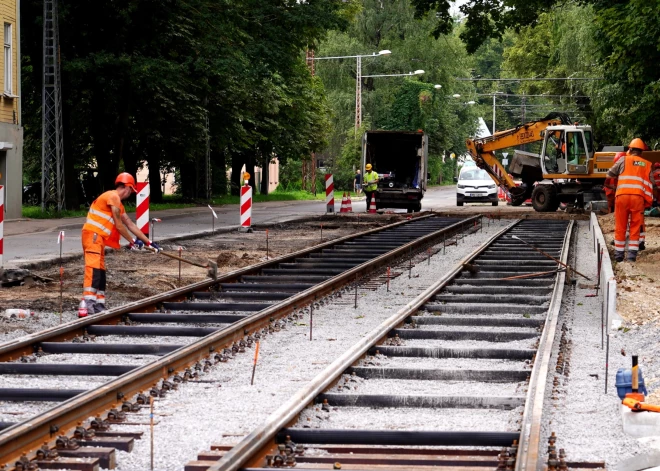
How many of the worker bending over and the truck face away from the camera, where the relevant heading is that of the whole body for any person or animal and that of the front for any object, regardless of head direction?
1

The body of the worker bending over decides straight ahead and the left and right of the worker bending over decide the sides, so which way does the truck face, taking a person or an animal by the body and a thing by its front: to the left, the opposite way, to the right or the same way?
to the left

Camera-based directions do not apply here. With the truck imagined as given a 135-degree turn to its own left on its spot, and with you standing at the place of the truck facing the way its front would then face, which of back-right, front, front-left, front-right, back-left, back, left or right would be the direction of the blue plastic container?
front-left

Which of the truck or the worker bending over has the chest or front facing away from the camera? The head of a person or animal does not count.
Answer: the truck

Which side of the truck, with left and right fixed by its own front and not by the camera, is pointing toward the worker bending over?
back

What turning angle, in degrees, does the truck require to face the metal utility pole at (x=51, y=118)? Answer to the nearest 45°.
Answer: approximately 135° to its left

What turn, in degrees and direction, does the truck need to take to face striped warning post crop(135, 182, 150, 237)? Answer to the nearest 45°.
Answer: approximately 180°

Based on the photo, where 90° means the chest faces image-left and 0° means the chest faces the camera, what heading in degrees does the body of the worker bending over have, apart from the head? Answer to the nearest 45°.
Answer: approximately 270°

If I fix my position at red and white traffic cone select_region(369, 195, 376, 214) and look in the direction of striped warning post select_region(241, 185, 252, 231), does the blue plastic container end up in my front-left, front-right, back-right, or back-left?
front-left

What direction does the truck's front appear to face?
away from the camera

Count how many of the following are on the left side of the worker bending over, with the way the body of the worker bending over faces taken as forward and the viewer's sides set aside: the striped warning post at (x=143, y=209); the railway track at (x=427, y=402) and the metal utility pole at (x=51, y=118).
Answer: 2

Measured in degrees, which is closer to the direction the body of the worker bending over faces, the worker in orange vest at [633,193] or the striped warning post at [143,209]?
the worker in orange vest

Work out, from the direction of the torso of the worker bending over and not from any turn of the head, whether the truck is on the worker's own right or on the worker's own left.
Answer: on the worker's own left

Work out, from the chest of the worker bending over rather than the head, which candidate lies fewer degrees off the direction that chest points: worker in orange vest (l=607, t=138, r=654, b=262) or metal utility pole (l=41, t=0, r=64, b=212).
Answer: the worker in orange vest
